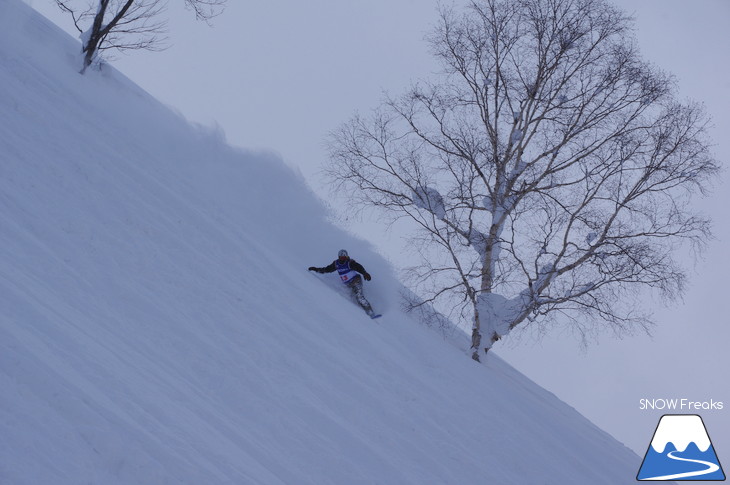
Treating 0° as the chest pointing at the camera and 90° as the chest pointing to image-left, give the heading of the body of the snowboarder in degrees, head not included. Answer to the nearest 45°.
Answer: approximately 0°
